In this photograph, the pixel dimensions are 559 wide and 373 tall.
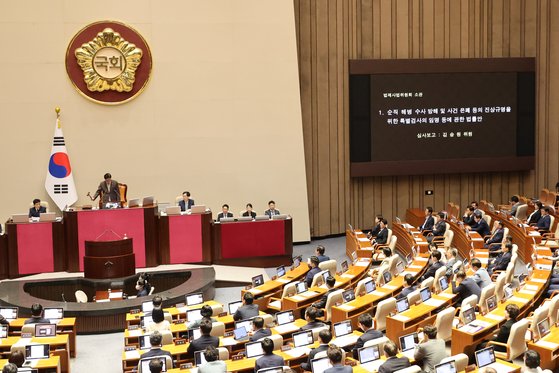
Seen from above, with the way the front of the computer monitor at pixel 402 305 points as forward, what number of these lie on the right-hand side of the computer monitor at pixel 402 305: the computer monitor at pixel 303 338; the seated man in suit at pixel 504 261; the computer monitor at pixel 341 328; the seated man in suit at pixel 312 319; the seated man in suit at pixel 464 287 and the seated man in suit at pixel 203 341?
4

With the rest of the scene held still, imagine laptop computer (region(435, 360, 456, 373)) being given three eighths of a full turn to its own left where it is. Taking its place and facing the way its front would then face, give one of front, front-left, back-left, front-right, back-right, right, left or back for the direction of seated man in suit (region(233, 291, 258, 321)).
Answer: front-left

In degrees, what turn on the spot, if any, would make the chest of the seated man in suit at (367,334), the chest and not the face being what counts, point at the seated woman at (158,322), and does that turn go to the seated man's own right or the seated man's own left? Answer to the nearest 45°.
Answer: approximately 45° to the seated man's own left

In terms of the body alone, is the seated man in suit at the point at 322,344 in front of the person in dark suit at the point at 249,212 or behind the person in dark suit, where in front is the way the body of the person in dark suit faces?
in front

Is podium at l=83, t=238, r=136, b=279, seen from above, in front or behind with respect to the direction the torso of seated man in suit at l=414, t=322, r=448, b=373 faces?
in front

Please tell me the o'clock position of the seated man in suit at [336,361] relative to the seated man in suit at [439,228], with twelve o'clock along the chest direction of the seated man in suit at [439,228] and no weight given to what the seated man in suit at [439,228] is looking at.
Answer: the seated man in suit at [336,361] is roughly at 9 o'clock from the seated man in suit at [439,228].

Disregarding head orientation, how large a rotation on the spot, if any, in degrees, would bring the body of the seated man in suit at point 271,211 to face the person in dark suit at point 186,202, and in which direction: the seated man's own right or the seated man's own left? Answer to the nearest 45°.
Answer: approximately 90° to the seated man's own right

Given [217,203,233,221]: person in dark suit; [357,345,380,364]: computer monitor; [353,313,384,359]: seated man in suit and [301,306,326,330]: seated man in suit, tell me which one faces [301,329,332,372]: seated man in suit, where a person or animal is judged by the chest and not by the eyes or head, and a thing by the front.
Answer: the person in dark suit

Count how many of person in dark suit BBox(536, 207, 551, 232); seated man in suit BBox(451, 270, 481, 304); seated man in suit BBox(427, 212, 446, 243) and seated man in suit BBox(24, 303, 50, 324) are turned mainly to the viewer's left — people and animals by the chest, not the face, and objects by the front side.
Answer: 3

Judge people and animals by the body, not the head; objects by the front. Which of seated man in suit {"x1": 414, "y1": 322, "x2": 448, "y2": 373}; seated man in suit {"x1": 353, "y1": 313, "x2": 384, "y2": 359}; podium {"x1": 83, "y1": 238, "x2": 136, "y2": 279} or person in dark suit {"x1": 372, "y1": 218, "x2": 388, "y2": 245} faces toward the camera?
the podium

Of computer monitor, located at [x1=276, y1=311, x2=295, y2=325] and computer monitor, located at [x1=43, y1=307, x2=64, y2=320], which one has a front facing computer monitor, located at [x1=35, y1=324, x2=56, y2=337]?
computer monitor, located at [x1=43, y1=307, x2=64, y2=320]

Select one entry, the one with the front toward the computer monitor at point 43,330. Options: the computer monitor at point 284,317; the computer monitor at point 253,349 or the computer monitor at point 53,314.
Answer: the computer monitor at point 53,314
